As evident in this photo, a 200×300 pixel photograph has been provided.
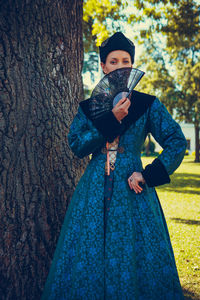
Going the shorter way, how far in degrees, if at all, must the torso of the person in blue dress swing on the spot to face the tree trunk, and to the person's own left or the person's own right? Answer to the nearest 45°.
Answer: approximately 135° to the person's own right

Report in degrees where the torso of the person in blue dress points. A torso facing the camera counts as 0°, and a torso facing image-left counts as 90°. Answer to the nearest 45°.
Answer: approximately 0°
